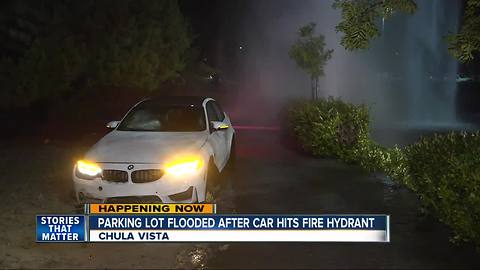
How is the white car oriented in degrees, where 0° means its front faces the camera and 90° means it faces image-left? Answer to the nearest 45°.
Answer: approximately 45°

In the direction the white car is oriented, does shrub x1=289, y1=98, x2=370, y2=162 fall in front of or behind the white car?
behind

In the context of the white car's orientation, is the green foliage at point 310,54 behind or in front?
behind

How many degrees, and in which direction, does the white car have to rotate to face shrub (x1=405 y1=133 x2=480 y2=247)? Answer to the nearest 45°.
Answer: approximately 90° to its left
